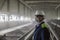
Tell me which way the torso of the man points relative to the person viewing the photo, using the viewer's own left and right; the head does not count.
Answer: facing the viewer and to the left of the viewer
